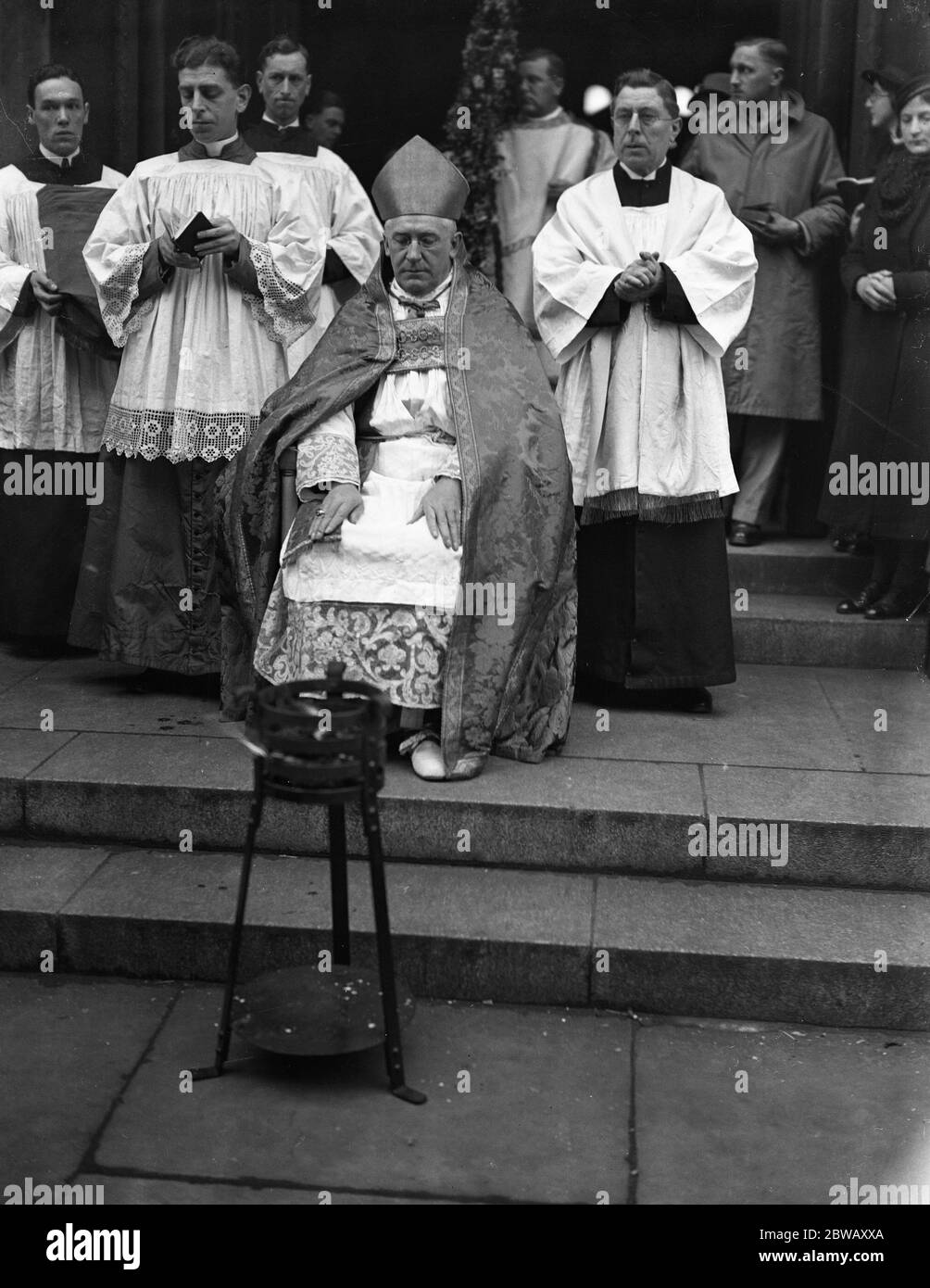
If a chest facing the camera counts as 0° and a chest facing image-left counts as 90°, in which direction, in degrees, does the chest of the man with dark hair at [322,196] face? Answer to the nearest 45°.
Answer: approximately 0°

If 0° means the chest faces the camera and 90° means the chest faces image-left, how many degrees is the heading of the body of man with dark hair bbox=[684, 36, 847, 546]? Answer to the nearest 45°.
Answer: approximately 45°

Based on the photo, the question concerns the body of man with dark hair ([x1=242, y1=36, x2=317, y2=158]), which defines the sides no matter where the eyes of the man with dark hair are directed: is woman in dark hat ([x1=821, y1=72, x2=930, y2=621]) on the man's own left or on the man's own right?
on the man's own left

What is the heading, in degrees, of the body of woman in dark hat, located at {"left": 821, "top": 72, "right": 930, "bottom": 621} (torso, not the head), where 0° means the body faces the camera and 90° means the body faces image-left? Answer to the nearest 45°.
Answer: approximately 45°

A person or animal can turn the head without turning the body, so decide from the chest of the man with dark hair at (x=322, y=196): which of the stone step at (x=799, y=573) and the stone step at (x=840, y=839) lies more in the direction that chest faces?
the stone step at (x=840, y=839)

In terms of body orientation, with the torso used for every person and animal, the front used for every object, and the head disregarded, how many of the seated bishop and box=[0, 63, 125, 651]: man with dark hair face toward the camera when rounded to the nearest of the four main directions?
2
